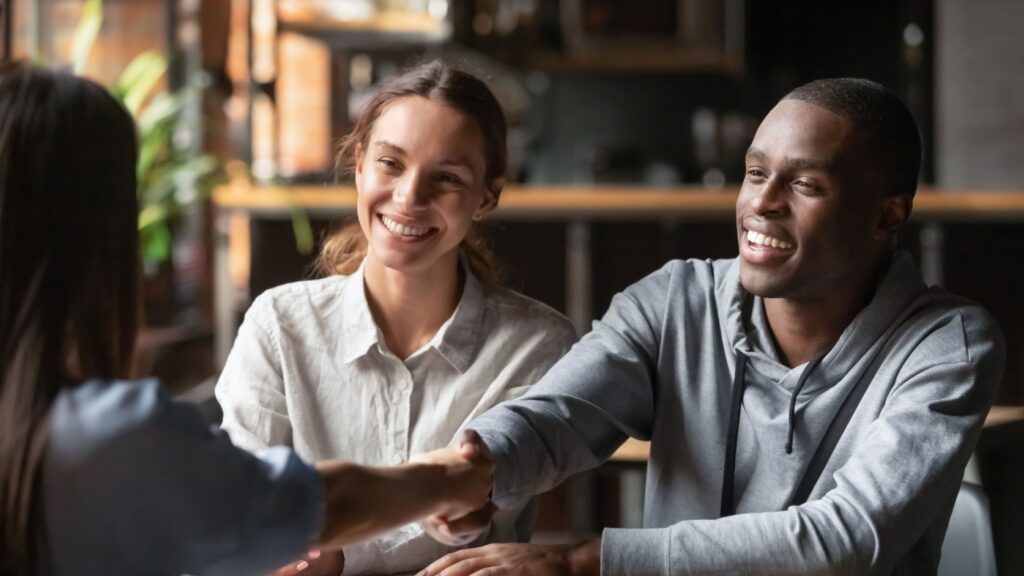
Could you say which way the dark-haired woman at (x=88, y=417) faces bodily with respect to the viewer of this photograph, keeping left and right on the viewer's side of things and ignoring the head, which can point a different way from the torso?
facing away from the viewer and to the right of the viewer

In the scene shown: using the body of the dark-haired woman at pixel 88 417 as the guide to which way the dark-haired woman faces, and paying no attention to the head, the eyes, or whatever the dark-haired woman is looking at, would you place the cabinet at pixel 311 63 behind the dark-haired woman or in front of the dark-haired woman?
in front

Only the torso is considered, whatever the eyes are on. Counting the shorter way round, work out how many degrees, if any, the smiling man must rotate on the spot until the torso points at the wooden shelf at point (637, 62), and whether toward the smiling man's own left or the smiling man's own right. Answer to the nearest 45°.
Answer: approximately 135° to the smiling man's own right

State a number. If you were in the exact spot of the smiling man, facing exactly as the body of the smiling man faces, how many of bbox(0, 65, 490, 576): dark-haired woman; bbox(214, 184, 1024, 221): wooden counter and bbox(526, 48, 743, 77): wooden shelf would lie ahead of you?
1

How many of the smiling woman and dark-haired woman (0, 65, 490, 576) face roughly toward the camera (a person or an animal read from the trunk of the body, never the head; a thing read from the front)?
1

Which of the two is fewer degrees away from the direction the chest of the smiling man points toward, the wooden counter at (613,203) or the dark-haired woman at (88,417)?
the dark-haired woman

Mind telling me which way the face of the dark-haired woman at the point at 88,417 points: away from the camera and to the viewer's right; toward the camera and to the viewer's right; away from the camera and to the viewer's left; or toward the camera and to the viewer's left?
away from the camera and to the viewer's right

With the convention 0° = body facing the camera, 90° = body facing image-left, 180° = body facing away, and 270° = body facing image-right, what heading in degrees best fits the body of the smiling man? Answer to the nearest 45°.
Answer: approximately 45°

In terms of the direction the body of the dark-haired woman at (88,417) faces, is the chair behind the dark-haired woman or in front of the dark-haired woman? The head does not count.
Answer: in front
